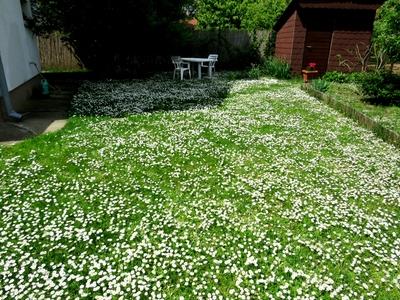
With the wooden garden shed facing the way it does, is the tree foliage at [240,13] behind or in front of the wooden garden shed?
behind

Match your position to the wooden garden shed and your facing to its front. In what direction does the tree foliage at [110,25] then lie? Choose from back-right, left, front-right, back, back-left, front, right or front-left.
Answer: right

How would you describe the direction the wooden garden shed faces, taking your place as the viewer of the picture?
facing the viewer and to the right of the viewer

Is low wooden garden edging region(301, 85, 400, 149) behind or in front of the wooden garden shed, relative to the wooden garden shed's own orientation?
in front

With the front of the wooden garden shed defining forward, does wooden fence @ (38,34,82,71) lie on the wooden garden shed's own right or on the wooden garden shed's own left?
on the wooden garden shed's own right
